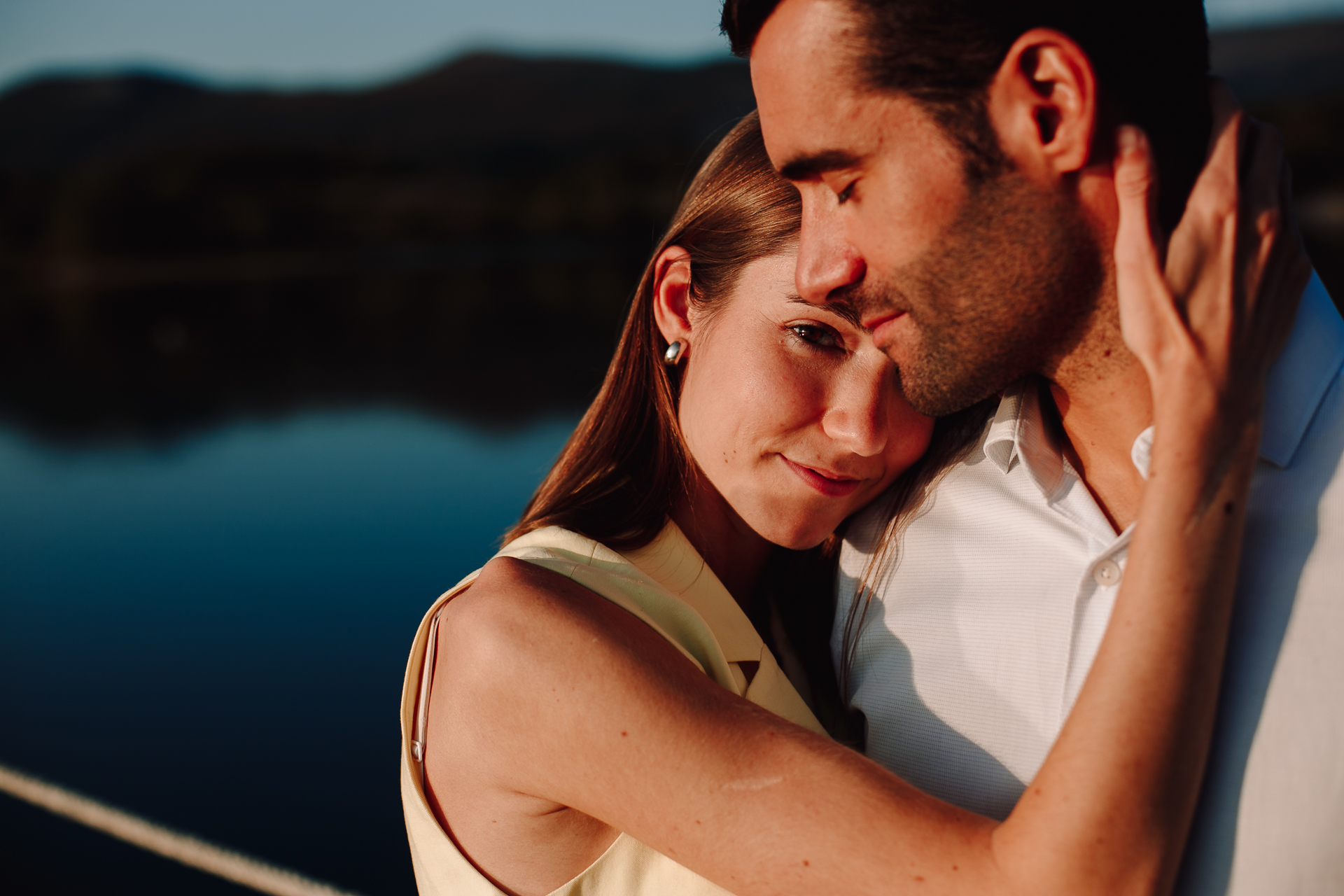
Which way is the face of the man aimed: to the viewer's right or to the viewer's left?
to the viewer's left

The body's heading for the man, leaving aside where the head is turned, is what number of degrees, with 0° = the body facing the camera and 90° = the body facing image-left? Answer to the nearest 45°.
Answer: approximately 45°
